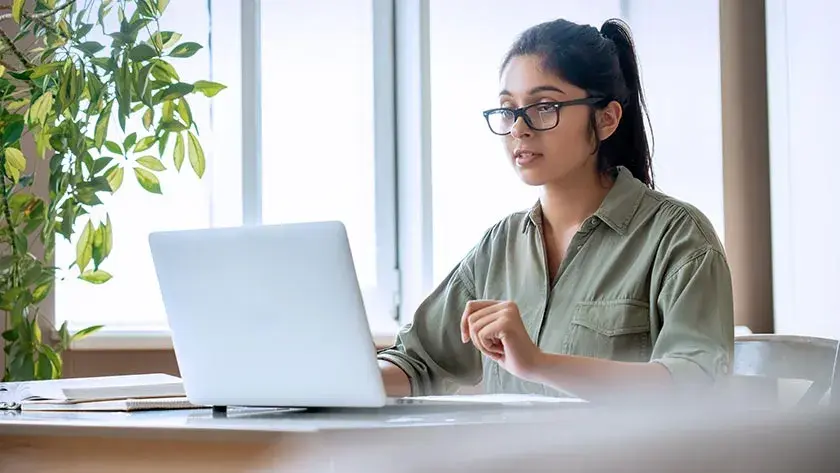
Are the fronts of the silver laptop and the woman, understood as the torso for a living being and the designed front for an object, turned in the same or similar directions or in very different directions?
very different directions

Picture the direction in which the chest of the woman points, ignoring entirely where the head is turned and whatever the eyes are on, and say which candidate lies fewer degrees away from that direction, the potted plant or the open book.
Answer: the open book

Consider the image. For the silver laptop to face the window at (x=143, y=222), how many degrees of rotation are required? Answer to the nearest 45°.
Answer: approximately 45° to its left

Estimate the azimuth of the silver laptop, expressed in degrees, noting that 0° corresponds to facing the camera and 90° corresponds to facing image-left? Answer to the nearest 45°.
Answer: approximately 225°

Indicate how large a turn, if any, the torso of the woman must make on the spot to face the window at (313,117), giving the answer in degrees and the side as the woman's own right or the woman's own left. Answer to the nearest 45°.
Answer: approximately 90° to the woman's own right

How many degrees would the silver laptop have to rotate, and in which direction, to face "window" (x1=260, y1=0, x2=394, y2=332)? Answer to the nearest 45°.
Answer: approximately 45° to its left

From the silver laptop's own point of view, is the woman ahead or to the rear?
ahead

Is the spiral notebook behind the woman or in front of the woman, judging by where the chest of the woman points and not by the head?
in front

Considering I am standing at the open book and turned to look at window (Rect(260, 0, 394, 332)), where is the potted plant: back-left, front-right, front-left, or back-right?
front-left

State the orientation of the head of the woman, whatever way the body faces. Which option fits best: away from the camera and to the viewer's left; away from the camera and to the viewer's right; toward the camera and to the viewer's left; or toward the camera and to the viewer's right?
toward the camera and to the viewer's left

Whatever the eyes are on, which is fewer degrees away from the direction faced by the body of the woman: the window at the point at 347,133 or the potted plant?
the potted plant

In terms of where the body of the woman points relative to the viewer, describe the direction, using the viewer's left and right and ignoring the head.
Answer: facing the viewer and to the left of the viewer

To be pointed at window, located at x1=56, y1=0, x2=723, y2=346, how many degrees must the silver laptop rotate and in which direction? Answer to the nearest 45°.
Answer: approximately 45° to its left

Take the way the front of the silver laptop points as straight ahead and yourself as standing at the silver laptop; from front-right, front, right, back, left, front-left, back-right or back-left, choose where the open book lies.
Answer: left
